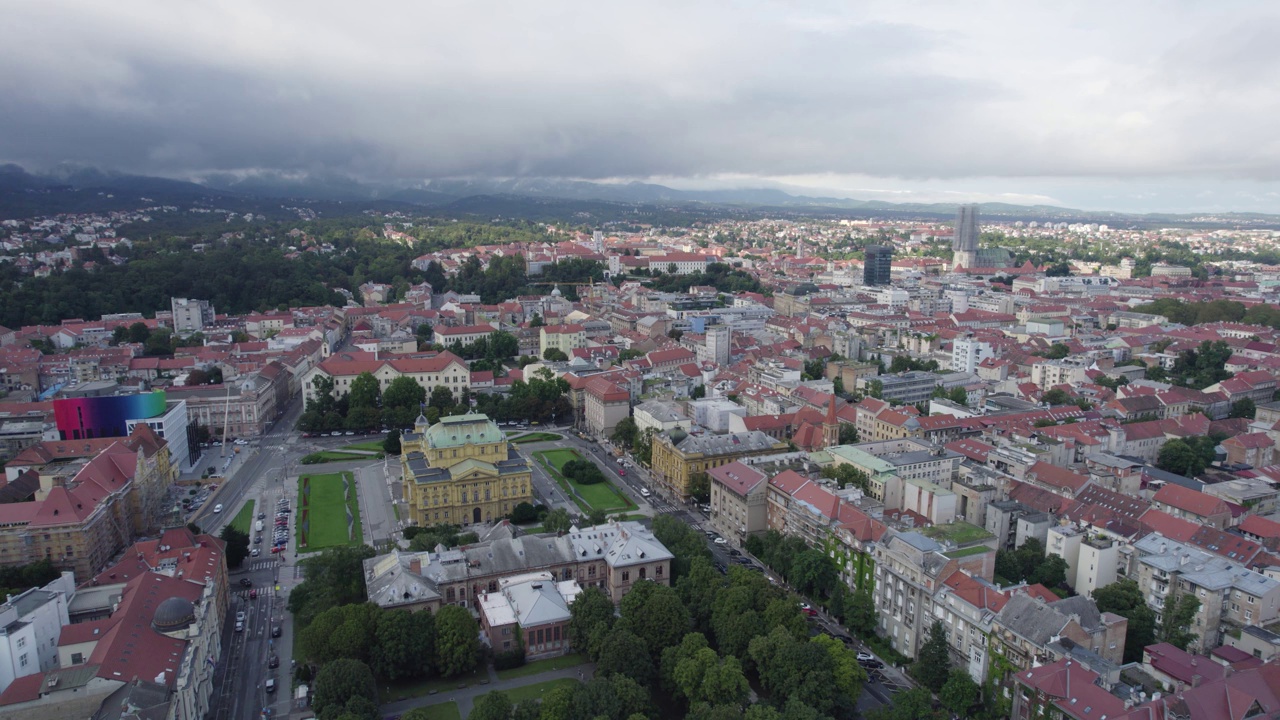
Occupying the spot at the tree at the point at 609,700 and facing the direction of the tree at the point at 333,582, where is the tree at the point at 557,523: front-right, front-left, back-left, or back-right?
front-right

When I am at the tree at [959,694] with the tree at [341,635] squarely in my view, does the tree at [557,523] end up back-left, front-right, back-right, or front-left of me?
front-right

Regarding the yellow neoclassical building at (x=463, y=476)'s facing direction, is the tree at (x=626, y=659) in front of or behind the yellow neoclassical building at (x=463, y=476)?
behind

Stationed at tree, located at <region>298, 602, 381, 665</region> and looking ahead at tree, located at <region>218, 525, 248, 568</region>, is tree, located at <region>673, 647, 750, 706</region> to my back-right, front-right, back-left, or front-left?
back-right

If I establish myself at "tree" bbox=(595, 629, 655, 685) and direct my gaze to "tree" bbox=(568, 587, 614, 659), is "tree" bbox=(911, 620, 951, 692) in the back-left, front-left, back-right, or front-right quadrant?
back-right
